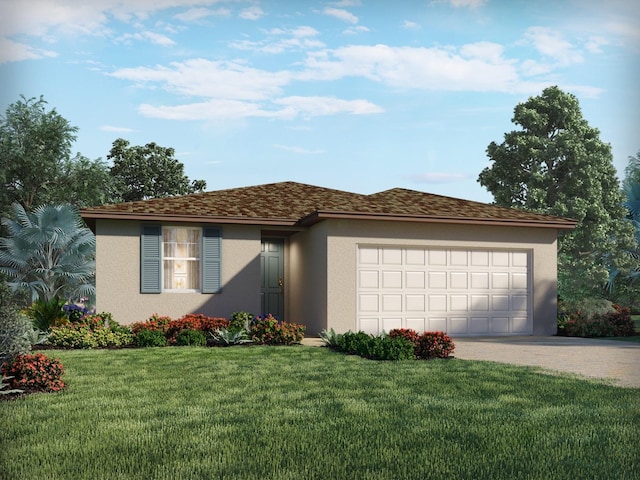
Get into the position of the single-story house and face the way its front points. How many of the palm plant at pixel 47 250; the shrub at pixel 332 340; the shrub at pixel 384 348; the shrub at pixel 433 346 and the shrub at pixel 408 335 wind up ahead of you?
4

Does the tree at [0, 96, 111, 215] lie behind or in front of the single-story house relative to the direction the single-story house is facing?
behind

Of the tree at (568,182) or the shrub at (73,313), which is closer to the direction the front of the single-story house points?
the shrub

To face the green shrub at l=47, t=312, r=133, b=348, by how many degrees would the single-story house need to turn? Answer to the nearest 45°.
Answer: approximately 45° to its right

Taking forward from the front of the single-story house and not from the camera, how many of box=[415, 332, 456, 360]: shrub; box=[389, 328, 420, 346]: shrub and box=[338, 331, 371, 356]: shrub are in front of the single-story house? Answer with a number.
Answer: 3

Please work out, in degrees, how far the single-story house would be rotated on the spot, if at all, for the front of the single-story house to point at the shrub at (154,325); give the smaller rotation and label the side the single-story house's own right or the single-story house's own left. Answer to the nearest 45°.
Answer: approximately 45° to the single-story house's own right

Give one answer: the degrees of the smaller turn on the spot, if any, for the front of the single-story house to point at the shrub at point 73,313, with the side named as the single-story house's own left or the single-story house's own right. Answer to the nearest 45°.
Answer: approximately 90° to the single-story house's own right

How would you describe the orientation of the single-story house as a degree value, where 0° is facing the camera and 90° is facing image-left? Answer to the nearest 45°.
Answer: approximately 0°

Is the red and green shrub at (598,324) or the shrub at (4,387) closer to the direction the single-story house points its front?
the shrub

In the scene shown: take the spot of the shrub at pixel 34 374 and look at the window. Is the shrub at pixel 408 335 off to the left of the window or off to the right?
right

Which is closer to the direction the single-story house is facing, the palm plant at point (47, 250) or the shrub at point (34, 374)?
the shrub

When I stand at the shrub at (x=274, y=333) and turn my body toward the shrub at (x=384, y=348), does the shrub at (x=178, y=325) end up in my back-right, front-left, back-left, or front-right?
back-right

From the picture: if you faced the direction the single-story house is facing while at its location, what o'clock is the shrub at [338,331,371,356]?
The shrub is roughly at 12 o'clock from the single-story house.
